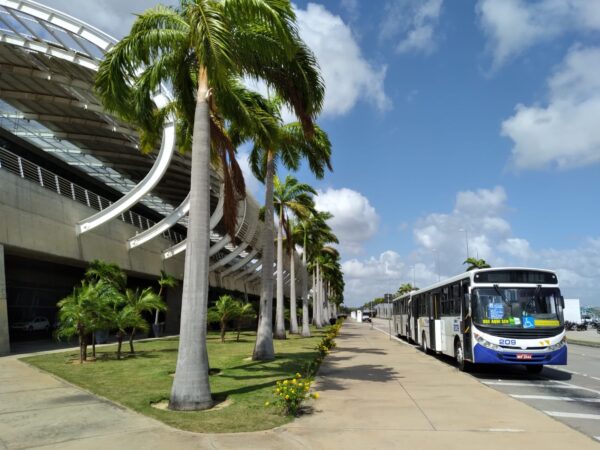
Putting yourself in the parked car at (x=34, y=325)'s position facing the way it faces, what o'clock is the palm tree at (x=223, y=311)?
The palm tree is roughly at 7 o'clock from the parked car.

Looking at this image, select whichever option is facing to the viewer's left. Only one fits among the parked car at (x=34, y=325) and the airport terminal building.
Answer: the parked car

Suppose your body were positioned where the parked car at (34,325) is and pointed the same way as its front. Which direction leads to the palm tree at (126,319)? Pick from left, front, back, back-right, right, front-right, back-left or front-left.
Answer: left

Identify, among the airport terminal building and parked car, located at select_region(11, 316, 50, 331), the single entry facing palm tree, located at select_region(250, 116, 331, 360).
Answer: the airport terminal building

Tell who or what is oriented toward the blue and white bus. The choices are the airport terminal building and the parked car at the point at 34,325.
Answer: the airport terminal building

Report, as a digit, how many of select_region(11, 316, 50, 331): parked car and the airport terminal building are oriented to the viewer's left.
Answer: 1

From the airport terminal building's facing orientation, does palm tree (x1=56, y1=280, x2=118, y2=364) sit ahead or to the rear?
ahead

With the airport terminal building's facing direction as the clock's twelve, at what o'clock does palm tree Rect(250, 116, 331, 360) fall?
The palm tree is roughly at 12 o'clock from the airport terminal building.

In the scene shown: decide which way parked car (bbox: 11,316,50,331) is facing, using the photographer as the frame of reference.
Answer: facing to the left of the viewer

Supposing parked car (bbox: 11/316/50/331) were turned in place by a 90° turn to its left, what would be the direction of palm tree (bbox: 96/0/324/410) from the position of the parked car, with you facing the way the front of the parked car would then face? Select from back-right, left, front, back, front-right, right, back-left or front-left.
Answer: front

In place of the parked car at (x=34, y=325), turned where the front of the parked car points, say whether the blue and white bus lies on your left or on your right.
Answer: on your left
